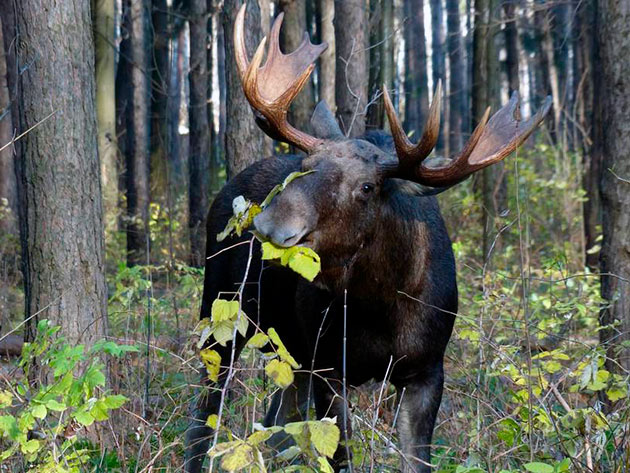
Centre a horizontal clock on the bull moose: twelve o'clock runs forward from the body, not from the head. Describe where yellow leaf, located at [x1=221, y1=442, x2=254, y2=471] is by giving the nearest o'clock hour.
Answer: The yellow leaf is roughly at 2 o'clock from the bull moose.

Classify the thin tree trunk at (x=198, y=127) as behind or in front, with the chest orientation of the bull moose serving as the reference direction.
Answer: behind

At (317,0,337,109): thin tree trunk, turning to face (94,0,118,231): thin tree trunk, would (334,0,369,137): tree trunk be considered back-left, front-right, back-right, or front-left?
back-left

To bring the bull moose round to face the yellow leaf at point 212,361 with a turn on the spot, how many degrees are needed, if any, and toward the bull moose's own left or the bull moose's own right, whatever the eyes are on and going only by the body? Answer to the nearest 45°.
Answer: approximately 90° to the bull moose's own right

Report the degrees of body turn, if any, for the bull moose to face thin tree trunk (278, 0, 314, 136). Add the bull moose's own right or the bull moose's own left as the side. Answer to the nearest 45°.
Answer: approximately 135° to the bull moose's own left

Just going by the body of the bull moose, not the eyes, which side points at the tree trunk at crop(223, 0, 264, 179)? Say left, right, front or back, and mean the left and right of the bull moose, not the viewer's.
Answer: back
